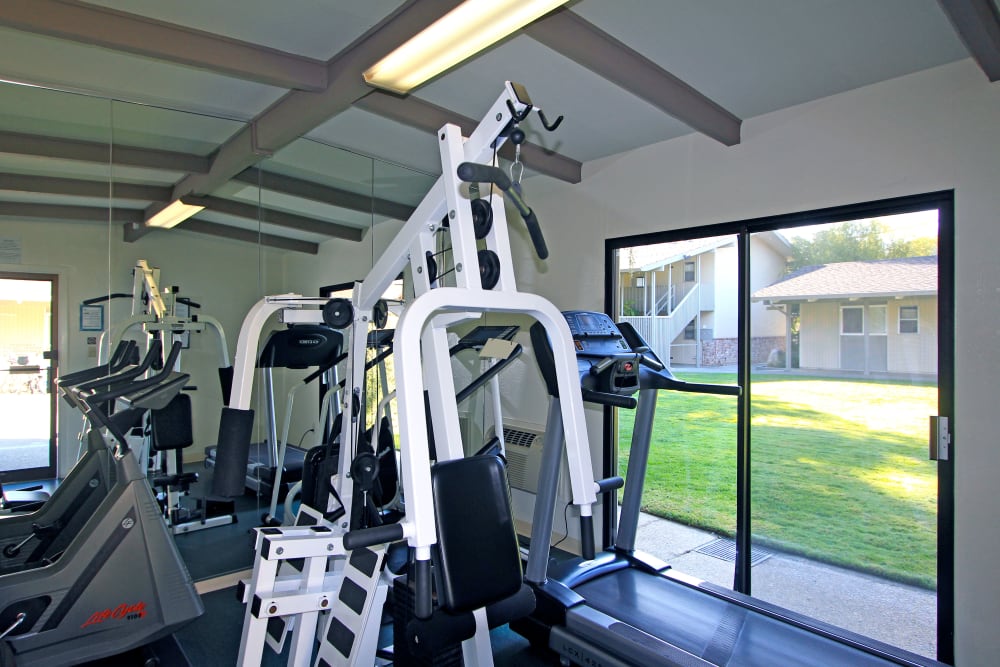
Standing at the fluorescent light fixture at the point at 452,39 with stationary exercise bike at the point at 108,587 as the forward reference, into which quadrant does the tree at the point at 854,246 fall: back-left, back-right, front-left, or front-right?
back-right

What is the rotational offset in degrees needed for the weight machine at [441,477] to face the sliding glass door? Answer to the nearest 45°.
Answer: approximately 90° to its left

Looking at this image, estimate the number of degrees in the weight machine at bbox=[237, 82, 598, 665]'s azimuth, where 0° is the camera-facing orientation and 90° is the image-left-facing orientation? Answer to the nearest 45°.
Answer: approximately 315°

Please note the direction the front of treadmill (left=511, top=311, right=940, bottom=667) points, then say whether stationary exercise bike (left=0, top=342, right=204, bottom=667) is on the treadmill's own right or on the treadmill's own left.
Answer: on the treadmill's own left

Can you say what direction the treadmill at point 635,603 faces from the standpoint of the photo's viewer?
facing away from the viewer and to the left of the viewer
